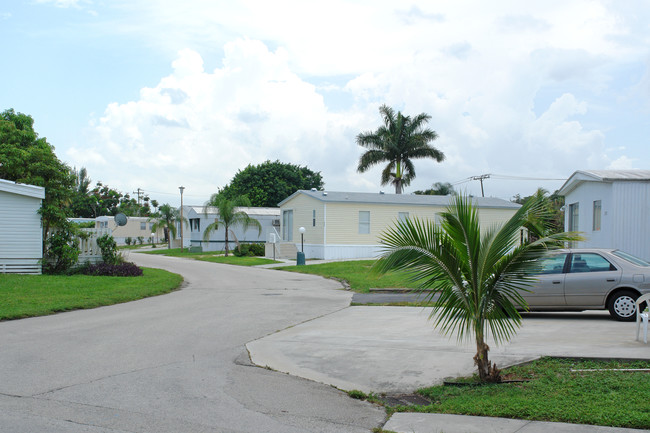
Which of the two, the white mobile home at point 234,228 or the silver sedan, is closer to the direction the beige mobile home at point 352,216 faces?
the silver sedan

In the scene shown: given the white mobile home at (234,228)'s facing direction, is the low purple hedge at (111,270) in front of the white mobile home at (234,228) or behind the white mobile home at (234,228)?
in front

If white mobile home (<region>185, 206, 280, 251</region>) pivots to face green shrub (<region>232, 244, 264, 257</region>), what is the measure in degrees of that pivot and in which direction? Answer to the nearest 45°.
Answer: approximately 45° to its left

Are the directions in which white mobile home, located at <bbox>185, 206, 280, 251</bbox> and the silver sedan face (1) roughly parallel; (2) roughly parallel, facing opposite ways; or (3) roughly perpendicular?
roughly perpendicular

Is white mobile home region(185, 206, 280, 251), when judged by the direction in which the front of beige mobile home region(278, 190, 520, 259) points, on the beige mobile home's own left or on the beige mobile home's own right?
on the beige mobile home's own right

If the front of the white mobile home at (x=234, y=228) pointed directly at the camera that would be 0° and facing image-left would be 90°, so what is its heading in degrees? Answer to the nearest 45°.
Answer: approximately 45°
